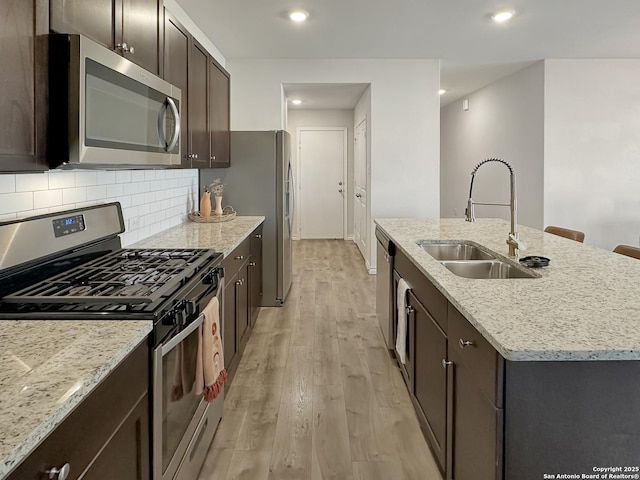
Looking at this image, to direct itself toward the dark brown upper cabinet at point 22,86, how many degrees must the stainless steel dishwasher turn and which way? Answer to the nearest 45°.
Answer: approximately 90° to its left

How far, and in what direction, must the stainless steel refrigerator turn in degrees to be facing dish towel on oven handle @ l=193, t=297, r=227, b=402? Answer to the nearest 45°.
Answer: approximately 90° to its right

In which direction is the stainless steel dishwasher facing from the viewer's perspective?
to the viewer's left

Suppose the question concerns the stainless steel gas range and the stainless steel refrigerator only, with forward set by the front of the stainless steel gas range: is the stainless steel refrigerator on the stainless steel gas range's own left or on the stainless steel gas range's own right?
on the stainless steel gas range's own left

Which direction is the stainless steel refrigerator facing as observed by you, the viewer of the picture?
facing to the right of the viewer

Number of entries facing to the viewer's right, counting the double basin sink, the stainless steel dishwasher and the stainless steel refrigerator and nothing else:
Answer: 1
